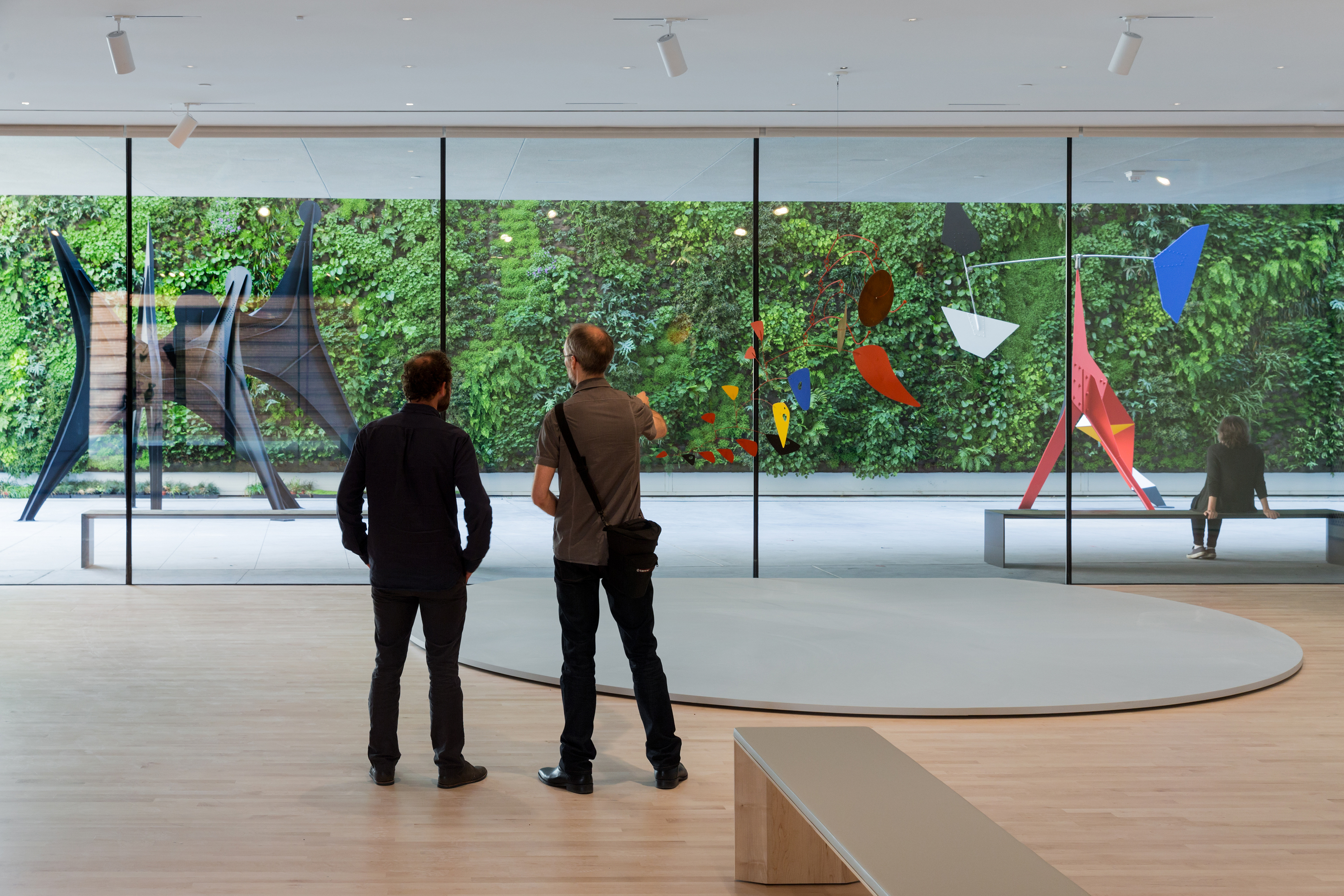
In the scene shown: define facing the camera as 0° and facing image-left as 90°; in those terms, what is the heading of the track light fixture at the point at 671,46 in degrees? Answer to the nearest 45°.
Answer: approximately 225°

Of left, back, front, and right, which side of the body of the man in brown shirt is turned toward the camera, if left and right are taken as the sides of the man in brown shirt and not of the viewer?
back

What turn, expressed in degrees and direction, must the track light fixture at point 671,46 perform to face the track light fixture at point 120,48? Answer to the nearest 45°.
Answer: approximately 135° to its left

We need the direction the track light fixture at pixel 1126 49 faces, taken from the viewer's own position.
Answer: facing away from the viewer and to the left of the viewer

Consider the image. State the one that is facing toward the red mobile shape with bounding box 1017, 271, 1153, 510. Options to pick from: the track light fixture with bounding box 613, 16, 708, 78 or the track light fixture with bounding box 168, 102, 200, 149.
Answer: the track light fixture with bounding box 613, 16, 708, 78

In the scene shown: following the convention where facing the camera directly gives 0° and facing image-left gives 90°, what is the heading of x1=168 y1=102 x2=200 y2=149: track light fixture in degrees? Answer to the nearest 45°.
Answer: approximately 90°

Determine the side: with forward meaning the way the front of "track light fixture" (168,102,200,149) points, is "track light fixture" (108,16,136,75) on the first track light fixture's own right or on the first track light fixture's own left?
on the first track light fixture's own left

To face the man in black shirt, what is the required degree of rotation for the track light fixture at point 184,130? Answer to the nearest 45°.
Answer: approximately 90° to its left

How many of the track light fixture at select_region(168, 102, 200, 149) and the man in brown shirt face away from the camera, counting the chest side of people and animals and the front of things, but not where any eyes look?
1
